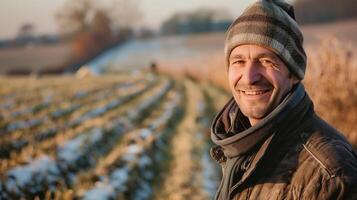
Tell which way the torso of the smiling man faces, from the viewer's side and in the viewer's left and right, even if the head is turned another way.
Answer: facing the viewer and to the left of the viewer
